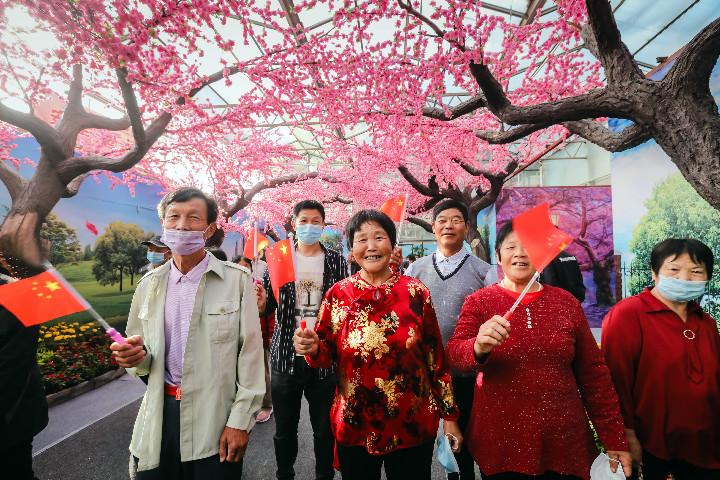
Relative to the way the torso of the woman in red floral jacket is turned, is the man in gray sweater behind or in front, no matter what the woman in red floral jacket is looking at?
behind

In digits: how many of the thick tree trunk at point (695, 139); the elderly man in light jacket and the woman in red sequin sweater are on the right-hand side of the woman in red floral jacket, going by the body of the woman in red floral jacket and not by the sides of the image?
1

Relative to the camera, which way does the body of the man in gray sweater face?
toward the camera

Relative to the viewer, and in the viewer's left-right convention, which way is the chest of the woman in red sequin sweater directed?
facing the viewer

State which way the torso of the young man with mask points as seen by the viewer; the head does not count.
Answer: toward the camera

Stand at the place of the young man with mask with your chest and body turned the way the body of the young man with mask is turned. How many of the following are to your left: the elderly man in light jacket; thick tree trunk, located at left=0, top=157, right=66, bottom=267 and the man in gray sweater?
1

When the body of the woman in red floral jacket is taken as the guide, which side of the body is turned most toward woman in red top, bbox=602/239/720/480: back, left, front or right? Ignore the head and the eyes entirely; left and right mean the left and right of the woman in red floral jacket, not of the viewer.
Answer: left

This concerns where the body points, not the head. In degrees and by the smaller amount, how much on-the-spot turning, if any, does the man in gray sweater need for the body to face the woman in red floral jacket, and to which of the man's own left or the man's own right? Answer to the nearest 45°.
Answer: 0° — they already face them

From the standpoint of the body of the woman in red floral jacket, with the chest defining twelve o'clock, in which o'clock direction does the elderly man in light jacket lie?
The elderly man in light jacket is roughly at 3 o'clock from the woman in red floral jacket.

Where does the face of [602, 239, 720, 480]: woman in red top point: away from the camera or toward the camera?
toward the camera

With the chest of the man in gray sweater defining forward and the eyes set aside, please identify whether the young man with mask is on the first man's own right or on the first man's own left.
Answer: on the first man's own right

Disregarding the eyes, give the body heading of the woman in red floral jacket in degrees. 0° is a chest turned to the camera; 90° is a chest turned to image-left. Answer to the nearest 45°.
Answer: approximately 0°

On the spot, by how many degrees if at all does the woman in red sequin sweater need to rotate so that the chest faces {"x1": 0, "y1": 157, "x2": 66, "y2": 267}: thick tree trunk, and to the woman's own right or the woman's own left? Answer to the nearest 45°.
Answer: approximately 90° to the woman's own right

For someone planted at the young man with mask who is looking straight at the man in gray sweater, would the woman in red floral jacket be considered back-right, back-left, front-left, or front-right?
front-right
